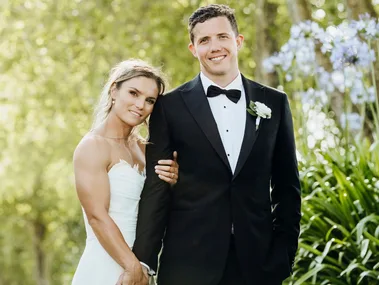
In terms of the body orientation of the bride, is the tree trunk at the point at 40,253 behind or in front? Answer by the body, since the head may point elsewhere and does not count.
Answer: behind

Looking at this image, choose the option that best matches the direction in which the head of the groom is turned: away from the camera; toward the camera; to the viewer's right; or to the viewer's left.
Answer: toward the camera

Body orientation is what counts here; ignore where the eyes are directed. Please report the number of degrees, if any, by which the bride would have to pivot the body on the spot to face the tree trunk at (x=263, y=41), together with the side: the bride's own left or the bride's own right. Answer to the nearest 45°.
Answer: approximately 135° to the bride's own left

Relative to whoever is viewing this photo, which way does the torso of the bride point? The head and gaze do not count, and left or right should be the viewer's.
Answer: facing the viewer and to the right of the viewer

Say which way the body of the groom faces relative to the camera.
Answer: toward the camera

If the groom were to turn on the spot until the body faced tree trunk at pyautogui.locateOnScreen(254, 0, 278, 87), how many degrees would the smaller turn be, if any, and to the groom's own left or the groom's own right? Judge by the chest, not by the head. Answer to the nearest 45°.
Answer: approximately 180°

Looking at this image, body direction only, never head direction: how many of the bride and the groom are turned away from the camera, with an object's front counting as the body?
0
